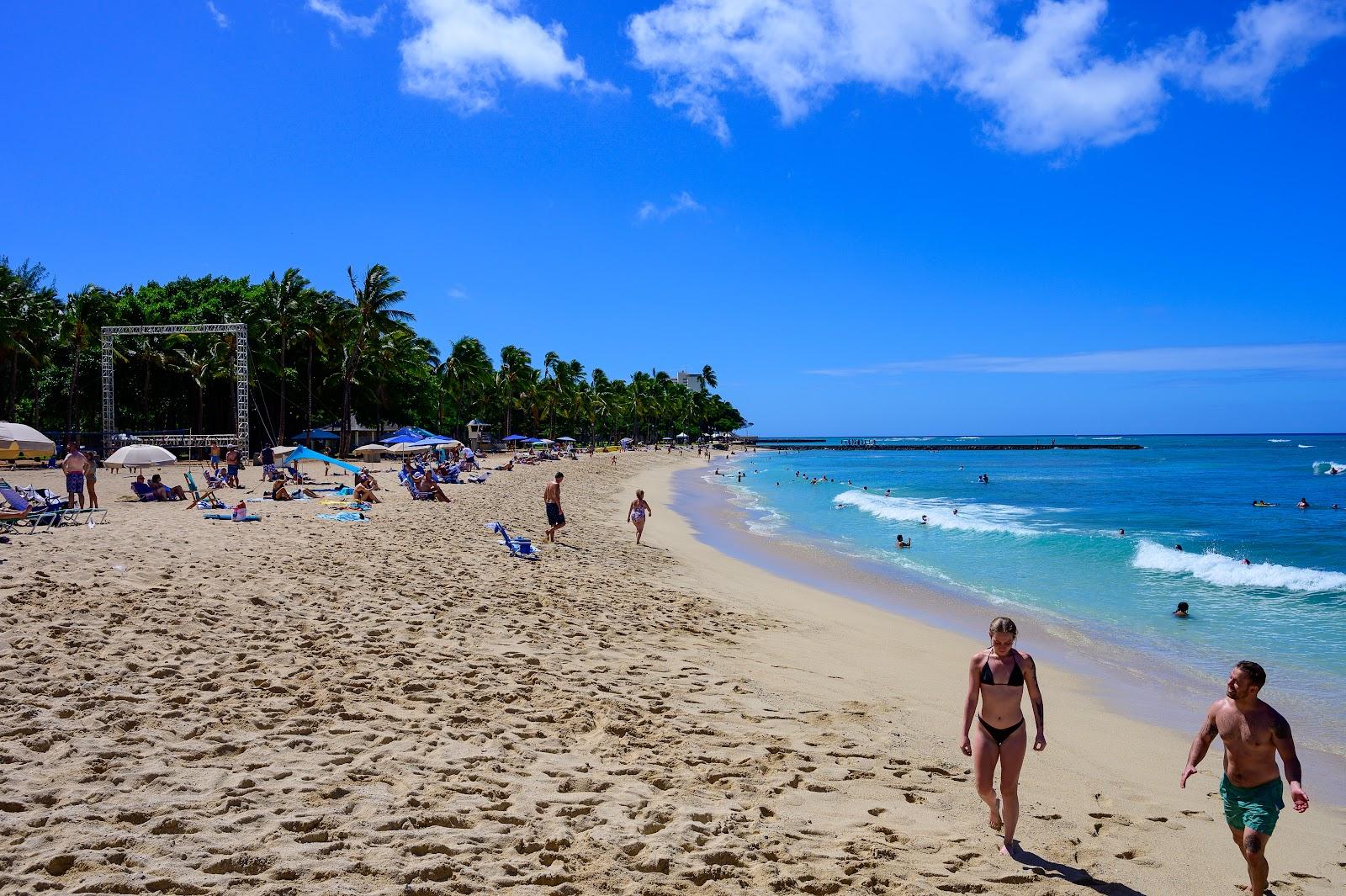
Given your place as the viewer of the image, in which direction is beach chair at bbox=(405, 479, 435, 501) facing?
facing to the right of the viewer

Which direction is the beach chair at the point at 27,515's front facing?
to the viewer's right

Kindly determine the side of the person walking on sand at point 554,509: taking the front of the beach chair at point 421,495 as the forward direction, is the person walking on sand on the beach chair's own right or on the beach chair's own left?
on the beach chair's own right

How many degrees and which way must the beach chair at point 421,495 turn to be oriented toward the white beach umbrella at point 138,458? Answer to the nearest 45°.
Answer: approximately 180°

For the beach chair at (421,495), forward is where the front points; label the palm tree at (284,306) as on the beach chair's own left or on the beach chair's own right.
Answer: on the beach chair's own left

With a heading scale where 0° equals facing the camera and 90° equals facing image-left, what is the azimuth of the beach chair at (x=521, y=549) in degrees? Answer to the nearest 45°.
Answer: approximately 270°

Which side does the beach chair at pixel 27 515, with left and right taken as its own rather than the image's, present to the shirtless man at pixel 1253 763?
right

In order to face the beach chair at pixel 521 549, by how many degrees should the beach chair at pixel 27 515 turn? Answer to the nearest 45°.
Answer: approximately 45° to its right

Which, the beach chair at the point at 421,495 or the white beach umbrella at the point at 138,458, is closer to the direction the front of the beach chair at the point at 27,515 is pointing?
the beach chair
